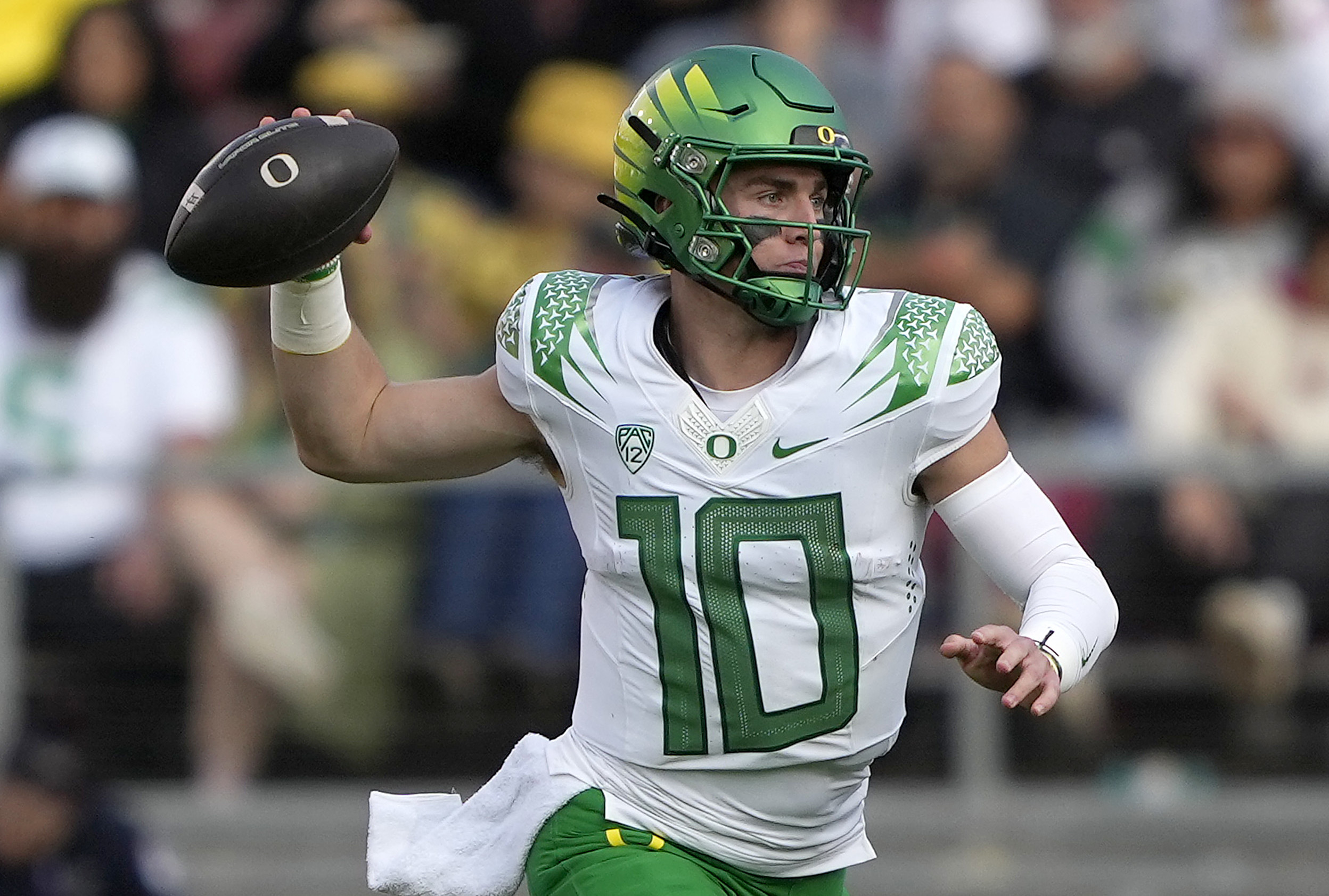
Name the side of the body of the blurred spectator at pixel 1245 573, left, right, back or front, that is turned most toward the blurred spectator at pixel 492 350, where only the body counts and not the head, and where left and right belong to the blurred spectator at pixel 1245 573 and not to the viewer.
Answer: right

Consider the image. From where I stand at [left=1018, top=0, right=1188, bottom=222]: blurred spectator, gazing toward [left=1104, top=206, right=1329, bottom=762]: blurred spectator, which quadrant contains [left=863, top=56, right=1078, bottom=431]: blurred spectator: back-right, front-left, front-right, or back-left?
front-right

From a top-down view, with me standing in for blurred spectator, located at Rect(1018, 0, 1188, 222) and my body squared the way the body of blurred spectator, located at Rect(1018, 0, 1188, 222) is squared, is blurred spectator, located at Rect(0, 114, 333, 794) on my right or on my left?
on my right

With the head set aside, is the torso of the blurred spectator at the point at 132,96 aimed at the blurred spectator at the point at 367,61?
no

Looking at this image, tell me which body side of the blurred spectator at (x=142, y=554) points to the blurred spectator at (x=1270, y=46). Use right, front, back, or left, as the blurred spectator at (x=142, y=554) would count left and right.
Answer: left

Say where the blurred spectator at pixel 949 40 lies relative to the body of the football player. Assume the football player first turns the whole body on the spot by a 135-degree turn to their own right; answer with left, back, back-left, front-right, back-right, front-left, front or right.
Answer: front-right

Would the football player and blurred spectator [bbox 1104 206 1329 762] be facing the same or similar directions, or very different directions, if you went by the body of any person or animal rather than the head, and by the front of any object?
same or similar directions

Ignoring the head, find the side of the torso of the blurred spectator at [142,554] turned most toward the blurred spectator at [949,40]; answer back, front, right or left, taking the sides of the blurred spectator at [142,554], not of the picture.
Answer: left

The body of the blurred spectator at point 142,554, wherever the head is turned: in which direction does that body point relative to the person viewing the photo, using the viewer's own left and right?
facing the viewer

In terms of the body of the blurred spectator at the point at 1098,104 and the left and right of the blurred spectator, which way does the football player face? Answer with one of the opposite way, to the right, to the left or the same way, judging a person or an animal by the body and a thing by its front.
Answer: the same way

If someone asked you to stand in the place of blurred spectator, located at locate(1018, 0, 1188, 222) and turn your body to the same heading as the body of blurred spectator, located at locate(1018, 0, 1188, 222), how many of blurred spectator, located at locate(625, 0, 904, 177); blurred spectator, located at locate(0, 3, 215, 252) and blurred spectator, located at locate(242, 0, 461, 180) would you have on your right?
3

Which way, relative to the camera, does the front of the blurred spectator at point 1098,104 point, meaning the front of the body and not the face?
toward the camera

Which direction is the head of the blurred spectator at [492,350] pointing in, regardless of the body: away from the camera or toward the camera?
toward the camera

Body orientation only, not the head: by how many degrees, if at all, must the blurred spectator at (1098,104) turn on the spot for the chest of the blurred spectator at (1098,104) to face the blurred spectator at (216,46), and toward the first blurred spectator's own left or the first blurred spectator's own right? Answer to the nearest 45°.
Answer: approximately 90° to the first blurred spectator's own right

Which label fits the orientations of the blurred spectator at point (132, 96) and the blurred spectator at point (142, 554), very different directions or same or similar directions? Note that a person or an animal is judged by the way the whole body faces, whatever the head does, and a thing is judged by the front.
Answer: same or similar directions
